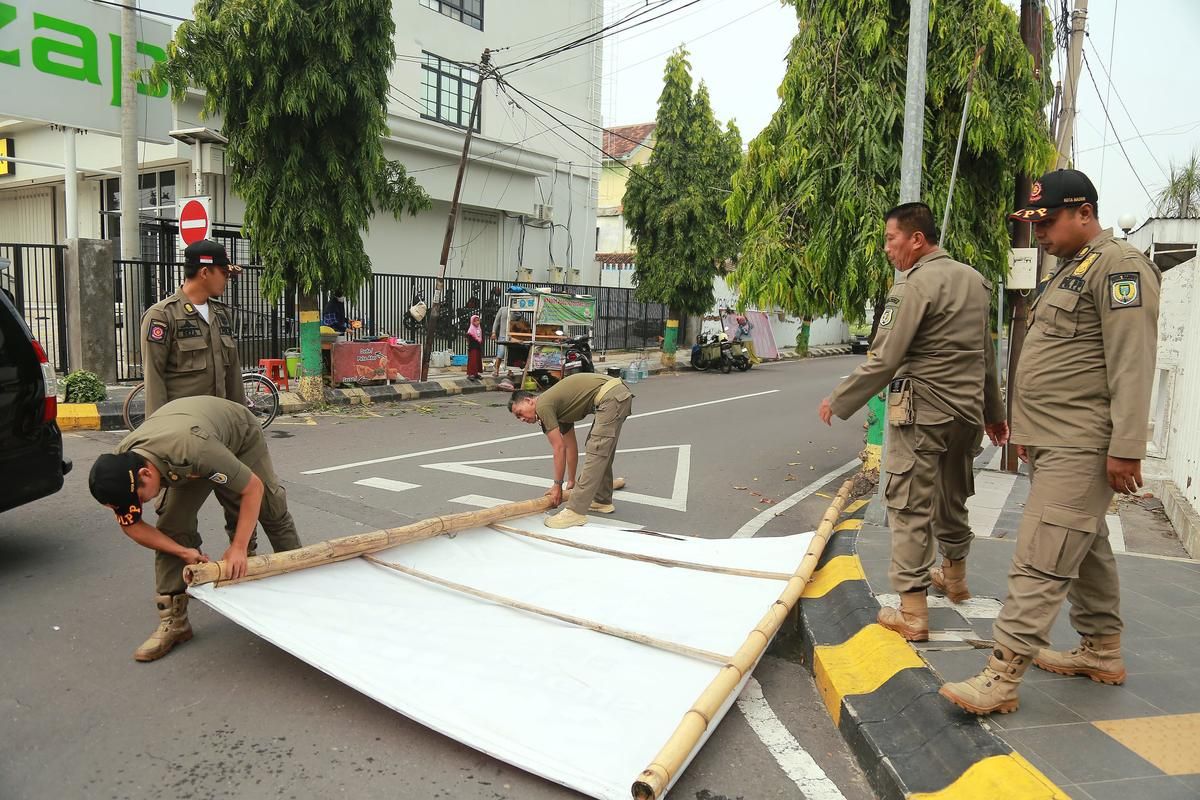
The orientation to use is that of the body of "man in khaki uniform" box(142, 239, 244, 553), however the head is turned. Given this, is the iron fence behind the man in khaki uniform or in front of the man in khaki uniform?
behind

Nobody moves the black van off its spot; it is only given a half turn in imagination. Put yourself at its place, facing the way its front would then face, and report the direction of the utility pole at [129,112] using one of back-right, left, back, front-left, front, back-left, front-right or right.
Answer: left

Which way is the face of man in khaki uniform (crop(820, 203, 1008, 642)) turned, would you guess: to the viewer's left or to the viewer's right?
to the viewer's left

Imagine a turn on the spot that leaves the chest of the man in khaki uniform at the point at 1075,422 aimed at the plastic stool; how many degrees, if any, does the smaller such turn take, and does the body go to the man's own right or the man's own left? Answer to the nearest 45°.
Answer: approximately 90° to the man's own right

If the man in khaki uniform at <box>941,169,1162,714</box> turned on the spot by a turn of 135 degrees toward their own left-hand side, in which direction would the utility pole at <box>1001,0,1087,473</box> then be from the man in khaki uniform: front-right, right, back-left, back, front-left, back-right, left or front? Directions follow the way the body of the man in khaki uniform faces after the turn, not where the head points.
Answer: left

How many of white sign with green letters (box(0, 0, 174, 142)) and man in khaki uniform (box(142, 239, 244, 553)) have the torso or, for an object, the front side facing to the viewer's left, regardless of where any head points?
0

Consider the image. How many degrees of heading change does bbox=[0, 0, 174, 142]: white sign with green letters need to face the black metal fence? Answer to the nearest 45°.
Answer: approximately 90° to its left

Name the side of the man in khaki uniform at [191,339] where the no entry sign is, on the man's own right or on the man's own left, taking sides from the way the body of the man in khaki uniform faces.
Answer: on the man's own left

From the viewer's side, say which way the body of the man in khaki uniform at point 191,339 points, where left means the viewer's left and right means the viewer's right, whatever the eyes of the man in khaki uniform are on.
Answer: facing the viewer and to the right of the viewer
